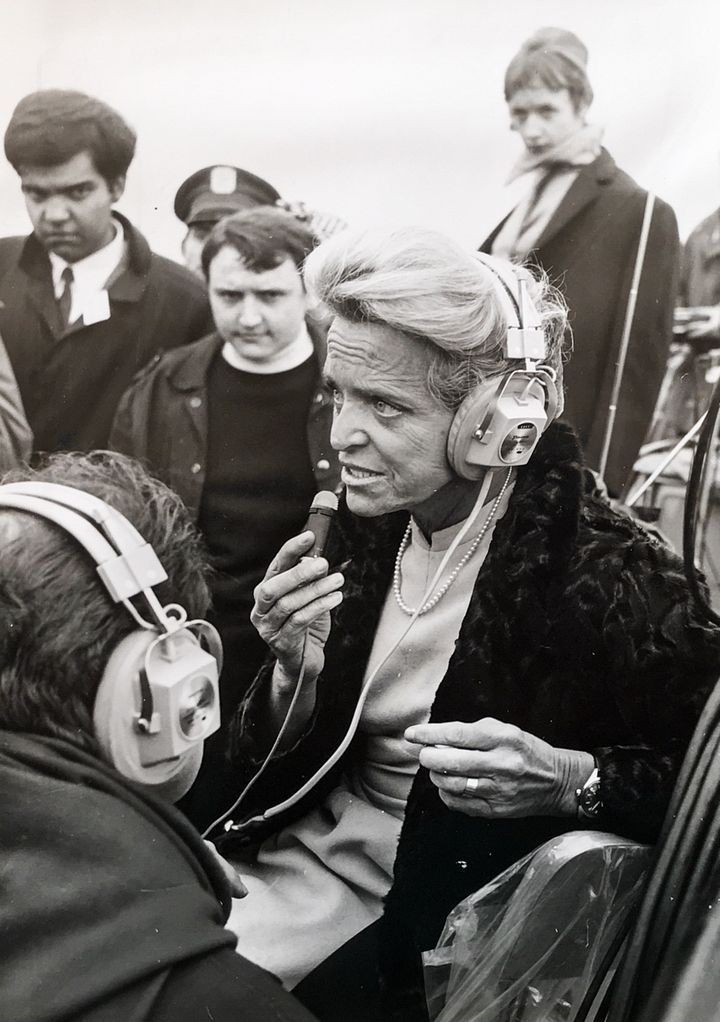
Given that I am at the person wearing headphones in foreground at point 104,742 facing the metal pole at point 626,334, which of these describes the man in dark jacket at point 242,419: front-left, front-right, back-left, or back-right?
front-left

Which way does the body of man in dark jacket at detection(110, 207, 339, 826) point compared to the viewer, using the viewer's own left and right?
facing the viewer

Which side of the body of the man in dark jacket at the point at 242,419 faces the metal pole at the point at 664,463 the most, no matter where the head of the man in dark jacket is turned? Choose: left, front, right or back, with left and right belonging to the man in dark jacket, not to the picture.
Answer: left

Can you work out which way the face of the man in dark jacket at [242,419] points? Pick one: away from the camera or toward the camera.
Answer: toward the camera

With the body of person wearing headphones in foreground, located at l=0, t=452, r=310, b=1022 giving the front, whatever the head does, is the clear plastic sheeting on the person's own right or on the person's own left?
on the person's own right

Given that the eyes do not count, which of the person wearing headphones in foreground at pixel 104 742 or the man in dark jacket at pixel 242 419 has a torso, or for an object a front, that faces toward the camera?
the man in dark jacket

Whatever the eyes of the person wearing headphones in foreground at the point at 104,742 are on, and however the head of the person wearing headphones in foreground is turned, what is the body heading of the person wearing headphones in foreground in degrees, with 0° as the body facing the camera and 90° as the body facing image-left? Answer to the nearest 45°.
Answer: approximately 225°

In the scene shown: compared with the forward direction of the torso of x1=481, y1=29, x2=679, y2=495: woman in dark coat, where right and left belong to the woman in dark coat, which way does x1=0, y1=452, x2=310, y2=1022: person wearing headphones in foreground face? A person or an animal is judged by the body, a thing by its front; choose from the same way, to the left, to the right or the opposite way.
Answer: the opposite way

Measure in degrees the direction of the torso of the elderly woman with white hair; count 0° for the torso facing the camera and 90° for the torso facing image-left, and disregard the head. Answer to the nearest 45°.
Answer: approximately 45°

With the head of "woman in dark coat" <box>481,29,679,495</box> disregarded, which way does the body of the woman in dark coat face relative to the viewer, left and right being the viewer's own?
facing the viewer and to the left of the viewer

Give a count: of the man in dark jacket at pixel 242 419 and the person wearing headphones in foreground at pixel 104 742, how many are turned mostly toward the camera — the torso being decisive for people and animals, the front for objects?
1

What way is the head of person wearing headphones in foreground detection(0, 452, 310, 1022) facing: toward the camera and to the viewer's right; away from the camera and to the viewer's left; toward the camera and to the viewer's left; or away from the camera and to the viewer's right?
away from the camera and to the viewer's right
